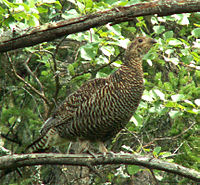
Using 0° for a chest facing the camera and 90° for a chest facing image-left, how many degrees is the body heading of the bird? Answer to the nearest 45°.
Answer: approximately 270°

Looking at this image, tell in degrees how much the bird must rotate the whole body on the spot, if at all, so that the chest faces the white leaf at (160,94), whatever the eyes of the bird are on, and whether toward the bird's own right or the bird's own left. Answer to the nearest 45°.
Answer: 0° — it already faces it

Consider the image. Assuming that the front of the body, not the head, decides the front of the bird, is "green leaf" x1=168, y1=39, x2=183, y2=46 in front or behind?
in front
